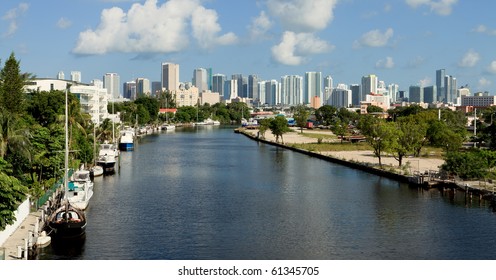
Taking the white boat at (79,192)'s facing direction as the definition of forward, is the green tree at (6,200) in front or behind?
in front

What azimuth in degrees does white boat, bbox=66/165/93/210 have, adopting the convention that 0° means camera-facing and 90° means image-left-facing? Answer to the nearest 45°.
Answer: approximately 0°

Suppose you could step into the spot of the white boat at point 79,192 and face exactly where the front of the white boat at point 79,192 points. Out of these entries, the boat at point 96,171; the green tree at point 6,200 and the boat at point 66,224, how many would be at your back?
1

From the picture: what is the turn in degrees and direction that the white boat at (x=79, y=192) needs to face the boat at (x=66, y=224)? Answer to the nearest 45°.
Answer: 0° — it already faces it

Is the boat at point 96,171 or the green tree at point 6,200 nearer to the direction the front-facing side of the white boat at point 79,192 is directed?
the green tree

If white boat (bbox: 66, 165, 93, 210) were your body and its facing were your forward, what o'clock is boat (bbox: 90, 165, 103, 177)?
The boat is roughly at 6 o'clock from the white boat.
